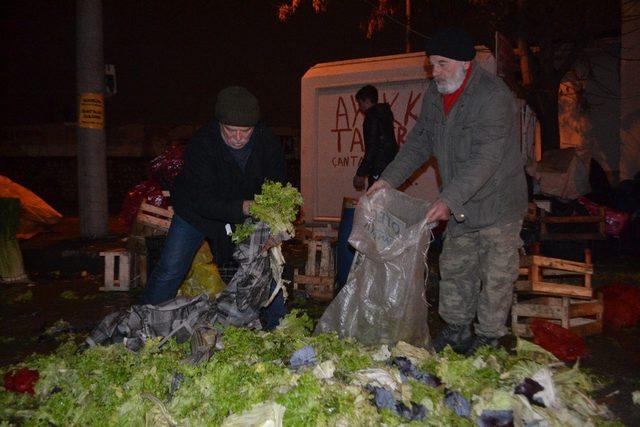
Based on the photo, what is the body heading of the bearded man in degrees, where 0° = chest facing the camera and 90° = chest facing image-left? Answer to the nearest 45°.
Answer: approximately 45°

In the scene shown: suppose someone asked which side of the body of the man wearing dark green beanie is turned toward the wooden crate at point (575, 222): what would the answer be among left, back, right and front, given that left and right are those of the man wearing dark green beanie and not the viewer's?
left

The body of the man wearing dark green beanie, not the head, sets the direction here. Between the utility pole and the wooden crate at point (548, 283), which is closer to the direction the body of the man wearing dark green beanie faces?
the wooden crate

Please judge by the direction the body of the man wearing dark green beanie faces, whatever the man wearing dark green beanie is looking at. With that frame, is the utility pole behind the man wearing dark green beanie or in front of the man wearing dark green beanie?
behind

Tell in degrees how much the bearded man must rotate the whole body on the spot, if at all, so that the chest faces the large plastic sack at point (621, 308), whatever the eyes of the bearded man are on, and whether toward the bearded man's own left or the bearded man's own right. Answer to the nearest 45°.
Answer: approximately 180°

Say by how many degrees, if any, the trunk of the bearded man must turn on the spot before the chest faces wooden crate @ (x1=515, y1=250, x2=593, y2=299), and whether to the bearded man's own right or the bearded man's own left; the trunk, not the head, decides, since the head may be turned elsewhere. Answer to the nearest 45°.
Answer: approximately 180°

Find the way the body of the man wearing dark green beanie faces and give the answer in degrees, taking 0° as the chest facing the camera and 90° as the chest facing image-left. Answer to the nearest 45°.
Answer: approximately 315°

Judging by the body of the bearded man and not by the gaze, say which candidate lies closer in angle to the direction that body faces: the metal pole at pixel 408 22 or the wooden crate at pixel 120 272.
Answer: the wooden crate

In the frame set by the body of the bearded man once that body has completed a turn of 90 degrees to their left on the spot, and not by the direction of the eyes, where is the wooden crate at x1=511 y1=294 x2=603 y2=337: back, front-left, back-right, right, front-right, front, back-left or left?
left

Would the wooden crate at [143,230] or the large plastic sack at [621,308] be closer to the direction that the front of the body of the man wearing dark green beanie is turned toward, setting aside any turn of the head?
the large plastic sack

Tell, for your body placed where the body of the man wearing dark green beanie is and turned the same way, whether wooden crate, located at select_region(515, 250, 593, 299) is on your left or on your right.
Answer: on your left

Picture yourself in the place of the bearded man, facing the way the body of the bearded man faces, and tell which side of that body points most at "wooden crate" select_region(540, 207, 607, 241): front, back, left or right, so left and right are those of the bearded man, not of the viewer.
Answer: back
